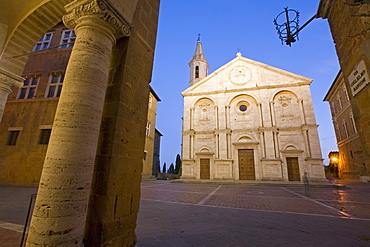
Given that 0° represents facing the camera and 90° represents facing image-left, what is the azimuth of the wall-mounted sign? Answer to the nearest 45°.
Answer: approximately 45°

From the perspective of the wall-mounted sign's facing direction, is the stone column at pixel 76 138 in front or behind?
in front

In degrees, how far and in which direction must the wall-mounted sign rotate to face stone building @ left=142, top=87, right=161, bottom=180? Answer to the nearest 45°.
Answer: approximately 45° to its right

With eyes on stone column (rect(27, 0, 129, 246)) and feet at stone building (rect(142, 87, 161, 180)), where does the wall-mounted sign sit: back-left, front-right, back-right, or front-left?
front-left
